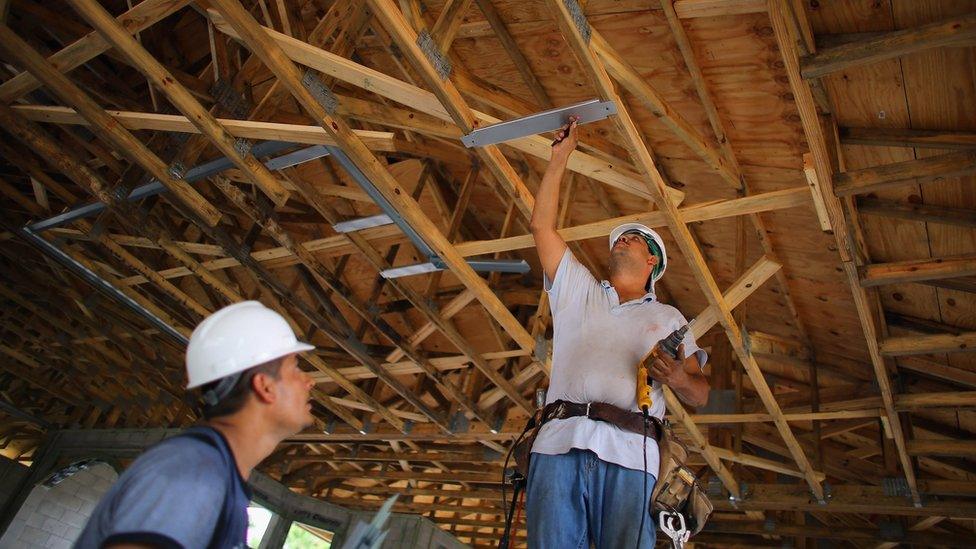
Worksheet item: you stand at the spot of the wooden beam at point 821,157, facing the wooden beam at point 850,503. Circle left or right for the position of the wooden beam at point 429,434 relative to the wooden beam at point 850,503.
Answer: left

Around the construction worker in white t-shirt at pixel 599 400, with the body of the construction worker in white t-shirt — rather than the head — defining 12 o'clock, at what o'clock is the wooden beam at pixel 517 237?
The wooden beam is roughly at 5 o'clock from the construction worker in white t-shirt.

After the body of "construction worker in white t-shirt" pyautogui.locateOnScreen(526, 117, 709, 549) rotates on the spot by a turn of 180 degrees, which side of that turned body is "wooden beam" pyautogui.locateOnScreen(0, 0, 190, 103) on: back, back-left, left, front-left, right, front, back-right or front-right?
left

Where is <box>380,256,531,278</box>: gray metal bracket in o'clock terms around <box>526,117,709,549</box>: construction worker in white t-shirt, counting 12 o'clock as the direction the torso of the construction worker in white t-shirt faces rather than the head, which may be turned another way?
The gray metal bracket is roughly at 5 o'clock from the construction worker in white t-shirt.

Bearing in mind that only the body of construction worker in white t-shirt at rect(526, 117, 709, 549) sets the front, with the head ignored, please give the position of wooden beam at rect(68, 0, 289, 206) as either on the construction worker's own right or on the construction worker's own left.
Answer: on the construction worker's own right

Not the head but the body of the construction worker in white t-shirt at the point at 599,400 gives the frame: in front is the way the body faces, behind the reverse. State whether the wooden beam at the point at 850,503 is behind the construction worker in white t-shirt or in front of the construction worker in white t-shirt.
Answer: behind

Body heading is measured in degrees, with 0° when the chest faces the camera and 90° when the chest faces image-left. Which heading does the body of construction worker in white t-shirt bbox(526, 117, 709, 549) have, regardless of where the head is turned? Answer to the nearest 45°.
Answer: approximately 0°
